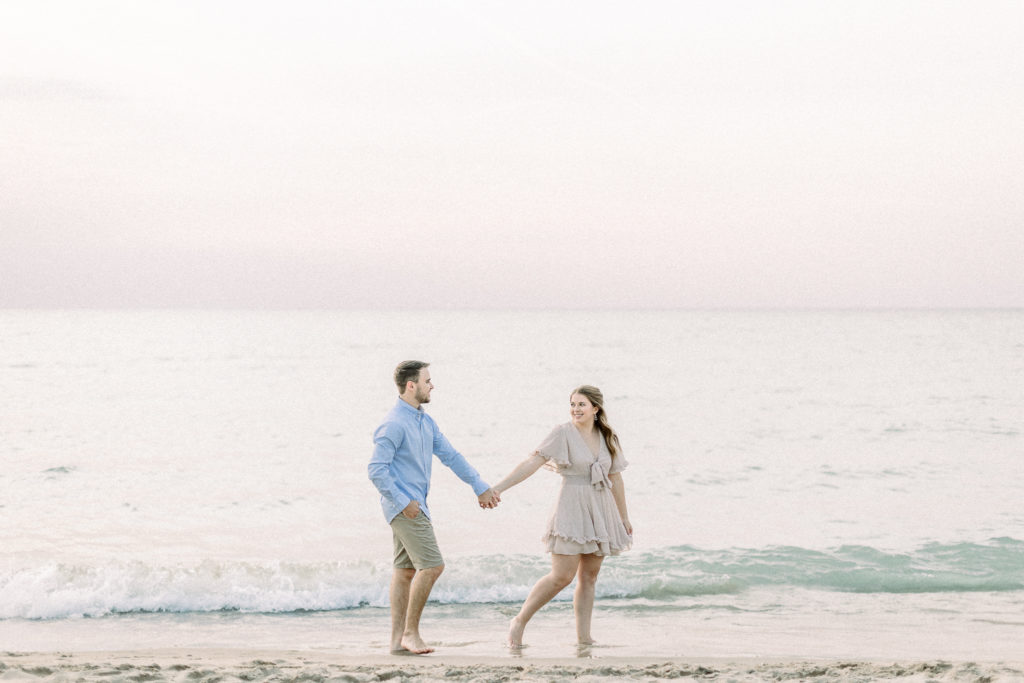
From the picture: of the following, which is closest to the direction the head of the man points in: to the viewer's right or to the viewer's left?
to the viewer's right

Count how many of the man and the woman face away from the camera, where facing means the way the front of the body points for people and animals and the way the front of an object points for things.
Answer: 0

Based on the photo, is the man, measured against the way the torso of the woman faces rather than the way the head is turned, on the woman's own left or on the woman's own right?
on the woman's own right

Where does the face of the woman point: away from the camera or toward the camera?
toward the camera

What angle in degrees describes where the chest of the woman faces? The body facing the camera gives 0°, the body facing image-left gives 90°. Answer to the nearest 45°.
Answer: approximately 315°

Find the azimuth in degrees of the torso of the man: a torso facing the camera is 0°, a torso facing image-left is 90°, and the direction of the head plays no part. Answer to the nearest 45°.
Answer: approximately 270°

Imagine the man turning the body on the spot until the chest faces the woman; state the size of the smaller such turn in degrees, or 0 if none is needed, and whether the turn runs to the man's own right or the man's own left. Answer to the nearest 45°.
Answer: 0° — they already face them
